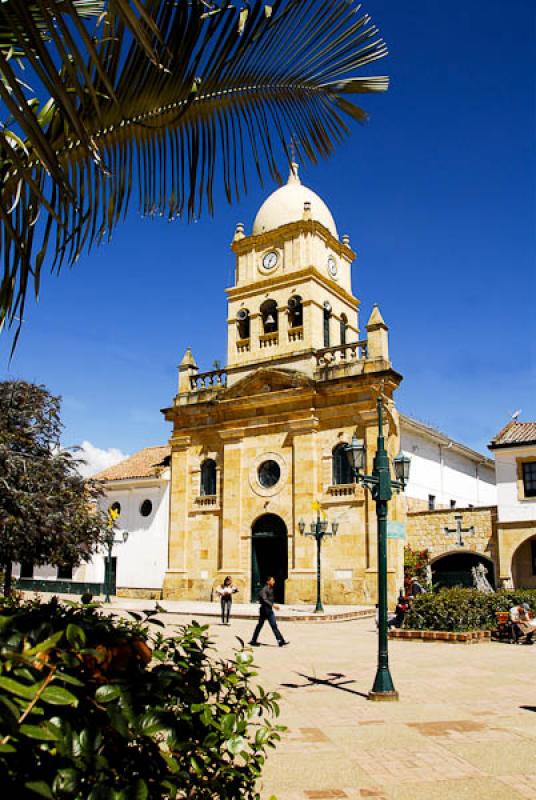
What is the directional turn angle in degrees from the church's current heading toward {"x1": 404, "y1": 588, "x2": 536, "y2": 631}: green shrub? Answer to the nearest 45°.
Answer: approximately 45° to its left

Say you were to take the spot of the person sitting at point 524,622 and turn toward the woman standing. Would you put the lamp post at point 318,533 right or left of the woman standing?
right

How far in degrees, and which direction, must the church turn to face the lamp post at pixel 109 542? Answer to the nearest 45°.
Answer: approximately 45° to its right

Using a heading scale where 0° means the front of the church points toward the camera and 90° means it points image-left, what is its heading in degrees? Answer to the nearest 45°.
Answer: approximately 45°

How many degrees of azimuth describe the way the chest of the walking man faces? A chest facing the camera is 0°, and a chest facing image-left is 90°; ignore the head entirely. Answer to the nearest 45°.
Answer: approximately 270°

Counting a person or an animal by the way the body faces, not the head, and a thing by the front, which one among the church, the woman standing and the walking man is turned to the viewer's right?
the walking man

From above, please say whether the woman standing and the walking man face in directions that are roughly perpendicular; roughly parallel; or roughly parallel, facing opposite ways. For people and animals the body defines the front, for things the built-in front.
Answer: roughly perpendicular

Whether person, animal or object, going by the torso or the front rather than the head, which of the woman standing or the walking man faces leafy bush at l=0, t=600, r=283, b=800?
the woman standing

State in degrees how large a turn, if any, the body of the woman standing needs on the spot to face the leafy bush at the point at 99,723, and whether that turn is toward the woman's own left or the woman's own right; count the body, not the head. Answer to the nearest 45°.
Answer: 0° — they already face it
